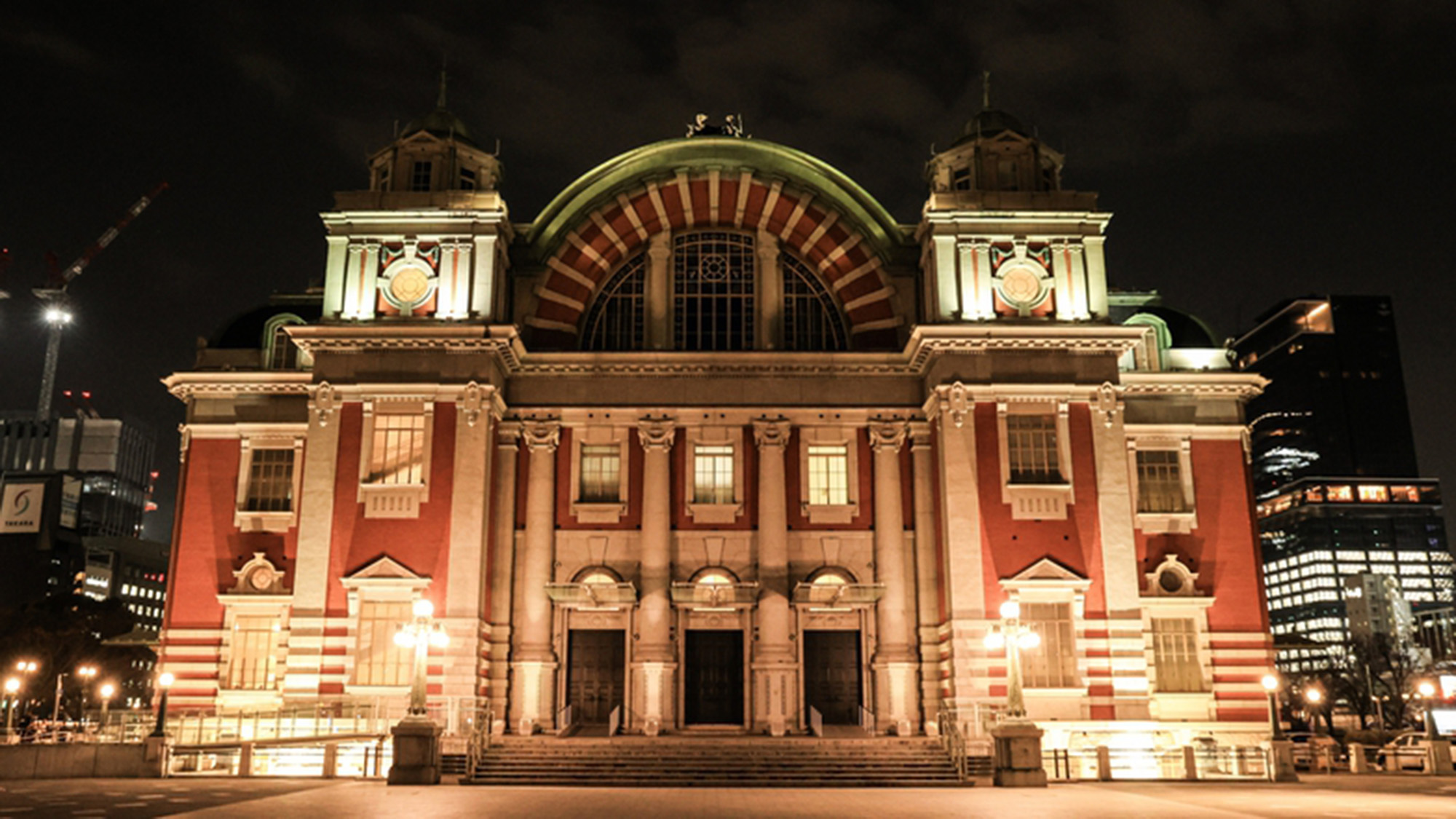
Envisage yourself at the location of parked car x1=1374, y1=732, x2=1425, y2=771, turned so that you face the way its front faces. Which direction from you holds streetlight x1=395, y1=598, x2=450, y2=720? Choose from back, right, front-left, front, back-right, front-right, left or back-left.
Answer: front-left

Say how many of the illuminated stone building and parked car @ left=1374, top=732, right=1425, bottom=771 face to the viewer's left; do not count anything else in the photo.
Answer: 1

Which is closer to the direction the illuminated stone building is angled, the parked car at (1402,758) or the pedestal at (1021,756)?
the pedestal

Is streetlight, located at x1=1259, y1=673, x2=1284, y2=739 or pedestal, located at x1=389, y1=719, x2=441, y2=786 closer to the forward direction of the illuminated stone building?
the pedestal

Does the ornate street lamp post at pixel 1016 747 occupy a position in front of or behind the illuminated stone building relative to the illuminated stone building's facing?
in front

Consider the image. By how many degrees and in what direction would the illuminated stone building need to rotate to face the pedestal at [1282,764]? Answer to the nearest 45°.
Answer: approximately 90° to its left

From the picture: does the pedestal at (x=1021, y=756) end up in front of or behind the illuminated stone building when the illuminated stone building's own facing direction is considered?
in front

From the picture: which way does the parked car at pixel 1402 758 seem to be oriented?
to the viewer's left

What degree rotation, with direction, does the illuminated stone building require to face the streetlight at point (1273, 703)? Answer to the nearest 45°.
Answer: approximately 90° to its left

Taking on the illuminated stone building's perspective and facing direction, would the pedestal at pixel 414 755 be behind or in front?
in front

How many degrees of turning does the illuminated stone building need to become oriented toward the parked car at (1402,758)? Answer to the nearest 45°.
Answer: approximately 90° to its left

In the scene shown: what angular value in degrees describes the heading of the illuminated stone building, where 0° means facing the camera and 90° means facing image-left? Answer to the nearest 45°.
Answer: approximately 0°
